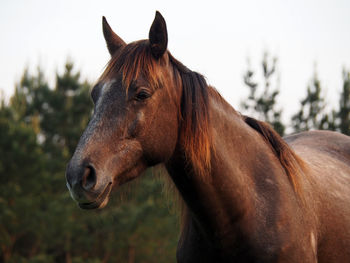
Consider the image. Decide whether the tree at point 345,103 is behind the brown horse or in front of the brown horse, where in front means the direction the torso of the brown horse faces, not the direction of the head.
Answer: behind

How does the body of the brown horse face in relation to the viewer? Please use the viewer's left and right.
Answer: facing the viewer and to the left of the viewer
